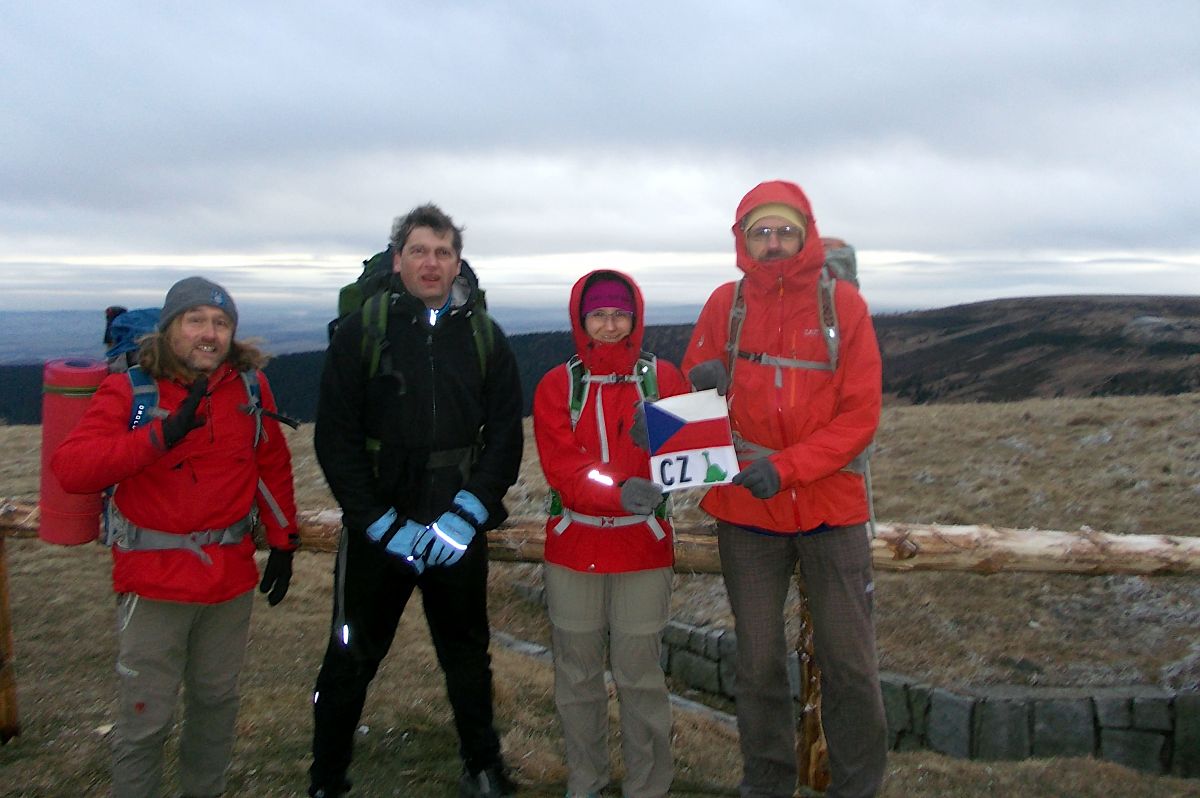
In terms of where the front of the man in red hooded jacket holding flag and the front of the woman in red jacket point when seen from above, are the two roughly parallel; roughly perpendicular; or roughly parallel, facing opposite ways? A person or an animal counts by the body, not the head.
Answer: roughly parallel

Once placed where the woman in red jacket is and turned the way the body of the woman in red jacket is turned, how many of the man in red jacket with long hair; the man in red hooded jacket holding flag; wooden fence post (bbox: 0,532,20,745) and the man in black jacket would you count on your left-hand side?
1

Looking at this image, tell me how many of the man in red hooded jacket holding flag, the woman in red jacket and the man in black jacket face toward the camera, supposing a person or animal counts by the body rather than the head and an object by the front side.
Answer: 3

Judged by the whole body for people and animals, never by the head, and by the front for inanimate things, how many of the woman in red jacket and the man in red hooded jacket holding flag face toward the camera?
2

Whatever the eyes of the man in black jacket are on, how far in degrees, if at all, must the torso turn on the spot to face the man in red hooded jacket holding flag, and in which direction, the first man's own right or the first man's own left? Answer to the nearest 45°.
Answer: approximately 90° to the first man's own left

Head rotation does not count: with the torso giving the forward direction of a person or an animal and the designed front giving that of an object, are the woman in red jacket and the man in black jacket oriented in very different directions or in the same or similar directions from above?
same or similar directions

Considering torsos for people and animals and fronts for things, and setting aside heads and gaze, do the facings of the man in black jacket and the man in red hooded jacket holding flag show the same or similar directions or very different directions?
same or similar directions

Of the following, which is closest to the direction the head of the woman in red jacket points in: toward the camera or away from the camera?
toward the camera

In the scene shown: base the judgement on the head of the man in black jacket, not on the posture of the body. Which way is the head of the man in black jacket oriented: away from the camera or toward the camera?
toward the camera

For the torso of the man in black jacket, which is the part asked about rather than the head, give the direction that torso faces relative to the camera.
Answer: toward the camera

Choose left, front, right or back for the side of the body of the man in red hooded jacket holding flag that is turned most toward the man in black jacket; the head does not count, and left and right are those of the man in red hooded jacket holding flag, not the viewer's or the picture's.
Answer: right

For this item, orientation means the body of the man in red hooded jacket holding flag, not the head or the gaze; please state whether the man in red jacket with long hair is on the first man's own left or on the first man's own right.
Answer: on the first man's own right

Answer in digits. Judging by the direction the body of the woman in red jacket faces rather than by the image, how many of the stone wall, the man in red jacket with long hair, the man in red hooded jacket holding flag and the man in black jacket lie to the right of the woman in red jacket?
2

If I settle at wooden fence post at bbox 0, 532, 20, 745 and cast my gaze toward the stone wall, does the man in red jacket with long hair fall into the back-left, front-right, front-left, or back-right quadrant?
front-right

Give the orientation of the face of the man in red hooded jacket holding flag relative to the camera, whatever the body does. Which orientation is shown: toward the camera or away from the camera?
toward the camera

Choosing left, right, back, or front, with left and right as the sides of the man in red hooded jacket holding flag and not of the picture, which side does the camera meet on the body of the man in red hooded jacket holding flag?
front

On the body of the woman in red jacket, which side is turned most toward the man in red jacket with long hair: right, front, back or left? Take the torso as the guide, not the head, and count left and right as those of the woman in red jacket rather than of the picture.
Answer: right

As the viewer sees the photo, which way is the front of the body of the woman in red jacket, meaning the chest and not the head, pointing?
toward the camera
